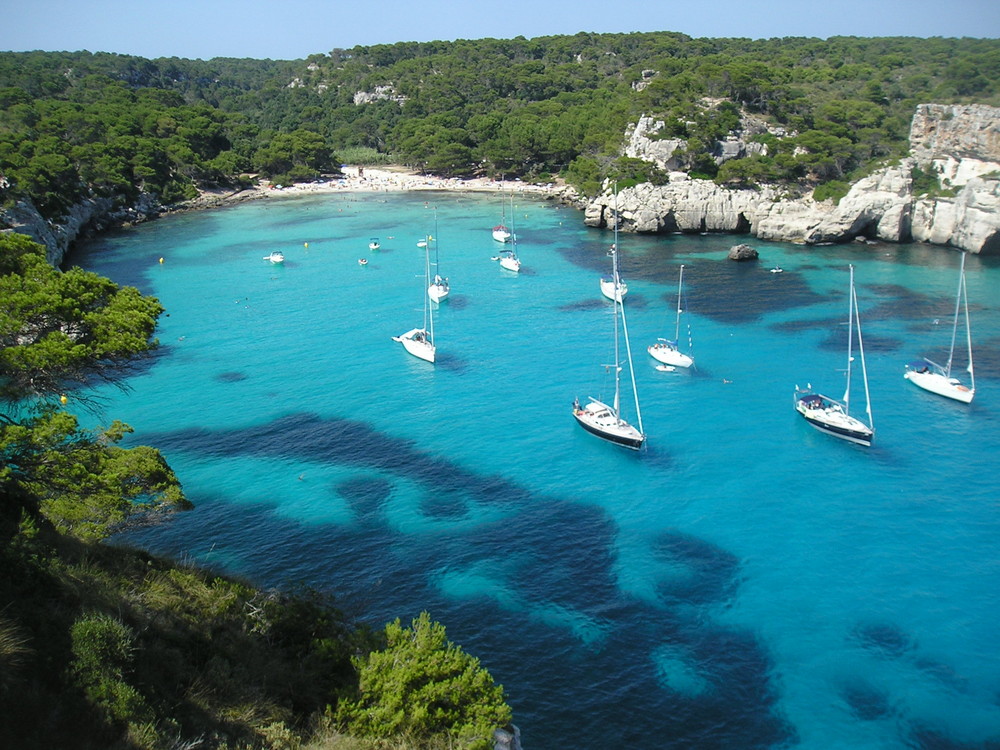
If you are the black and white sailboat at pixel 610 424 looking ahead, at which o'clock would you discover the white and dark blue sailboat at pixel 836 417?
the white and dark blue sailboat at pixel 836 417 is roughly at 10 o'clock from the black and white sailboat at pixel 610 424.

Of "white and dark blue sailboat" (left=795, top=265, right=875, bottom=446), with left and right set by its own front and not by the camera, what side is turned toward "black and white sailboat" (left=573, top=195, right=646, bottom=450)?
right

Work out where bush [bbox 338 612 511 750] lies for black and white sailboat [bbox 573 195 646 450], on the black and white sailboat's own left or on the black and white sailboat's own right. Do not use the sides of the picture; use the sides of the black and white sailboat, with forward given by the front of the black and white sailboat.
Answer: on the black and white sailboat's own right

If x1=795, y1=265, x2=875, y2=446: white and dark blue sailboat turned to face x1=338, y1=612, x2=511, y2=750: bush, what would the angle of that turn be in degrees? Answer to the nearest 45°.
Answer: approximately 45° to its right

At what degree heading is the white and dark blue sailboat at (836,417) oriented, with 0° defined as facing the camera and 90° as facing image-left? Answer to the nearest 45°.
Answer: approximately 315°

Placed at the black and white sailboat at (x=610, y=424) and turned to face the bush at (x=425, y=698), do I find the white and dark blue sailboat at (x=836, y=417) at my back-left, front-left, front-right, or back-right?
back-left

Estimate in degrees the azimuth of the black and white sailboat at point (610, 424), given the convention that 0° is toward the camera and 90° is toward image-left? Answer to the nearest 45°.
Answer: approximately 315°
